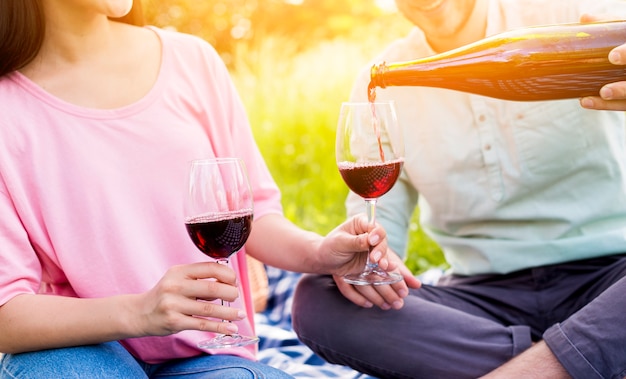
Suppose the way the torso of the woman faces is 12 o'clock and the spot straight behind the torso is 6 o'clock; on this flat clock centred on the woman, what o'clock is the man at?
The man is roughly at 10 o'clock from the woman.

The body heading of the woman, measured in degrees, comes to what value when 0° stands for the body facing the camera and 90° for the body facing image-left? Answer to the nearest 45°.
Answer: approximately 315°
